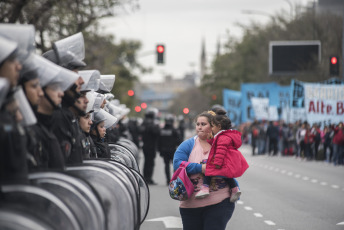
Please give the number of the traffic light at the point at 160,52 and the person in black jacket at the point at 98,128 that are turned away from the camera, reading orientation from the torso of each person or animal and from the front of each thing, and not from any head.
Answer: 0

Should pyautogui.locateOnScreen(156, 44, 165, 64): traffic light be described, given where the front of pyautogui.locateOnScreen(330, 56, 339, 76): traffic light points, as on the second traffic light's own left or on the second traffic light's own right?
on the second traffic light's own right

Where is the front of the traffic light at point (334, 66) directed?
toward the camera

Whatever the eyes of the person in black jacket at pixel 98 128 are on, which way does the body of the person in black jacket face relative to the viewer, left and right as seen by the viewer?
facing to the right of the viewer

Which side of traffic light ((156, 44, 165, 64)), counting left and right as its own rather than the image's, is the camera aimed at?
front

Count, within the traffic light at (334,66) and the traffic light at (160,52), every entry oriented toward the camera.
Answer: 2
